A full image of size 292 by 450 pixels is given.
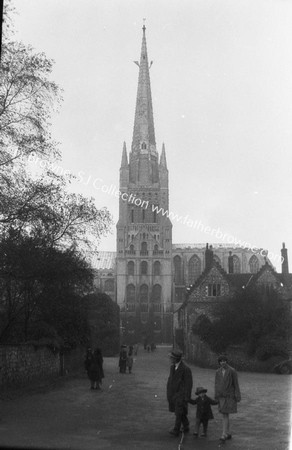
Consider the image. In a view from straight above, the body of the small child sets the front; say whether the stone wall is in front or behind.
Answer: behind

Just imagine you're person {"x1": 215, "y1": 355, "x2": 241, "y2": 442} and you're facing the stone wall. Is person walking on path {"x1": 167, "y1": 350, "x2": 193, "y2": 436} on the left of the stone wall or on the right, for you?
left

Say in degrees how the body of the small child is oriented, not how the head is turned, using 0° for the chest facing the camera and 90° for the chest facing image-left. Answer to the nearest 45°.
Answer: approximately 0°

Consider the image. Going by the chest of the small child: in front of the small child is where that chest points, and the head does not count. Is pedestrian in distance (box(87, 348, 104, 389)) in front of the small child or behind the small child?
behind

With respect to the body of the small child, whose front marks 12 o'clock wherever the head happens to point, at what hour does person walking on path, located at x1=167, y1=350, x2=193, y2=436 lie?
The person walking on path is roughly at 4 o'clock from the small child.
